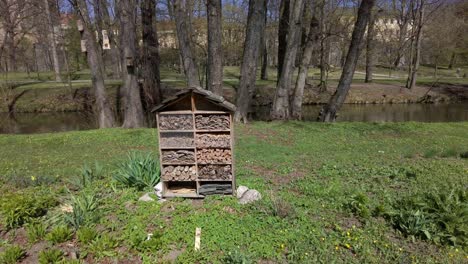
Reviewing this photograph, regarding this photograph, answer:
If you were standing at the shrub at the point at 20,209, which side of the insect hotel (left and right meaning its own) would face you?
right

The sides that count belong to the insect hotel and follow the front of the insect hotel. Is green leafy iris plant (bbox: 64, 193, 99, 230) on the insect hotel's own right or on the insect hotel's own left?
on the insect hotel's own right

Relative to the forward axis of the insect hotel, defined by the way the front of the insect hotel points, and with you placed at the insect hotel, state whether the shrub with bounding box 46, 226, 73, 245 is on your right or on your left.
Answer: on your right

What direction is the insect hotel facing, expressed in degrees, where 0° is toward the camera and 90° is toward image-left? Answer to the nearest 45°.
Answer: approximately 0°

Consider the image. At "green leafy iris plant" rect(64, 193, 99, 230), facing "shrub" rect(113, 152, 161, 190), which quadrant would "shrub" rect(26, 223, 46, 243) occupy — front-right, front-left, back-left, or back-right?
back-left

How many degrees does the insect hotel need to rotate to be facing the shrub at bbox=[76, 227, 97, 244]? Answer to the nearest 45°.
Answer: approximately 45° to its right

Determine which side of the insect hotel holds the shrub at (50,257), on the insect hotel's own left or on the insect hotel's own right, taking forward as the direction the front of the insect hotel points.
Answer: on the insect hotel's own right

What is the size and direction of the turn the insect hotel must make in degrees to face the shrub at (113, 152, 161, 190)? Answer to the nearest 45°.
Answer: approximately 135° to its right

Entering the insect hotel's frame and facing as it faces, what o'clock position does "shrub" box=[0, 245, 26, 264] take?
The shrub is roughly at 2 o'clock from the insect hotel.

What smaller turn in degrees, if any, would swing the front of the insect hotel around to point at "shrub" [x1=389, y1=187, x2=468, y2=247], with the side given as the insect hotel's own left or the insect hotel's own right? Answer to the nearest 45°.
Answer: approximately 45° to the insect hotel's own left
